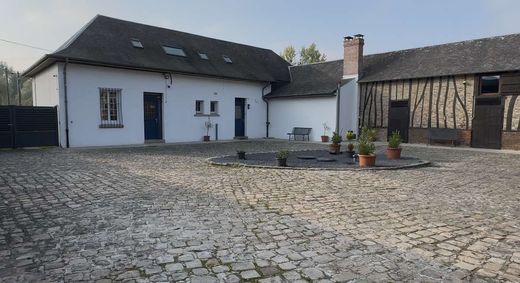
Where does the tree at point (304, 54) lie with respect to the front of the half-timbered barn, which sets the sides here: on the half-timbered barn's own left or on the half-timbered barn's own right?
on the half-timbered barn's own right

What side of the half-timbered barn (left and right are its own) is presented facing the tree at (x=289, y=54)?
right

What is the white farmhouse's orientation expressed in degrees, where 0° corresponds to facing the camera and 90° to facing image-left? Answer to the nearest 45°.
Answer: approximately 315°

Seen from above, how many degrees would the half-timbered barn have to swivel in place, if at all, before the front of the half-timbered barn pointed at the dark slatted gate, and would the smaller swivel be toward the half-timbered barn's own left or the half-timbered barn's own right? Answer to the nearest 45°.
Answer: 0° — it already faces it

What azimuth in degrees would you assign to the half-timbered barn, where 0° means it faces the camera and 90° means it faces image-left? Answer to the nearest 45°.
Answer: approximately 45°

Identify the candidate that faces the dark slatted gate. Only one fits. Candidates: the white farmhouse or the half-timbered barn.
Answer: the half-timbered barn
